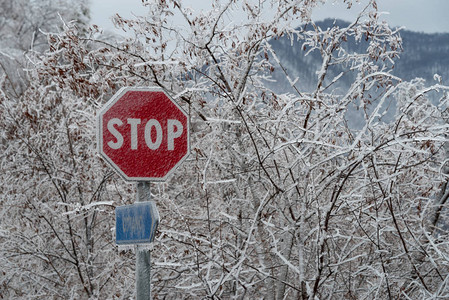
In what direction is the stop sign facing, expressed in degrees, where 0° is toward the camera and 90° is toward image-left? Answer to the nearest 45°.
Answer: approximately 0°
